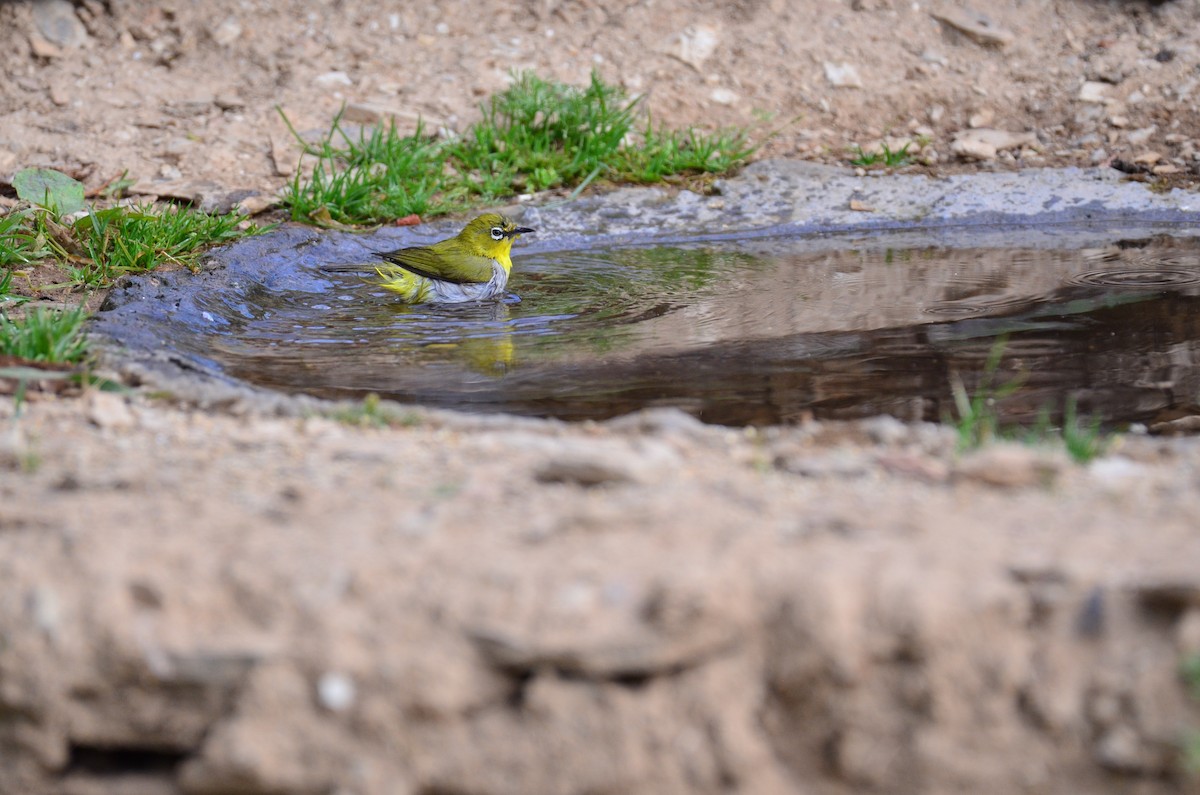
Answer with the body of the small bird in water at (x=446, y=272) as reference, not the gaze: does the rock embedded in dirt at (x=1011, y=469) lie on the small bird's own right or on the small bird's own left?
on the small bird's own right

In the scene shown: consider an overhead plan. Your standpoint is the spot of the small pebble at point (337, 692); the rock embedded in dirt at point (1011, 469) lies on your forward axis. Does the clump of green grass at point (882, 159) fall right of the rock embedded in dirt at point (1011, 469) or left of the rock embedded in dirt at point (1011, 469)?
left

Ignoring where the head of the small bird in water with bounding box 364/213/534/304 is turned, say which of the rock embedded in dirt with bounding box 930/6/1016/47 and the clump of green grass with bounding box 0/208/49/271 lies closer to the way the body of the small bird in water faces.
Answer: the rock embedded in dirt

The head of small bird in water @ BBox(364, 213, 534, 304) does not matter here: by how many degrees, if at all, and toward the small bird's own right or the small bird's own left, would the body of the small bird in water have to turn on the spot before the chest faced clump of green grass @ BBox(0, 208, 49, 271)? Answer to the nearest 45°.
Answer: approximately 180°

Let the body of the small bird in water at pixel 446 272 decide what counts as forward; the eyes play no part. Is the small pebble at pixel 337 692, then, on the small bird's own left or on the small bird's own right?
on the small bird's own right

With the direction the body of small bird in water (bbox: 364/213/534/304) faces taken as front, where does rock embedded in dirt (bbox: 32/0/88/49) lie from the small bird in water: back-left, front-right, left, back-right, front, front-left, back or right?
back-left

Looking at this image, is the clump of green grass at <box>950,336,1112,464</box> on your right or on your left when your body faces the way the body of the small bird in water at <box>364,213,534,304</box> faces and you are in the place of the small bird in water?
on your right

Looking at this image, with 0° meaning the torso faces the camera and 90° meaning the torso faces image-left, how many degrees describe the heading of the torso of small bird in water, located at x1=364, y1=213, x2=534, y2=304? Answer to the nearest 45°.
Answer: approximately 270°

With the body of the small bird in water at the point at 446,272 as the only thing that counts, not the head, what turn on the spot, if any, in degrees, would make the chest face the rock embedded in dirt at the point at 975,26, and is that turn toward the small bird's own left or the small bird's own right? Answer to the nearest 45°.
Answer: approximately 45° to the small bird's own left

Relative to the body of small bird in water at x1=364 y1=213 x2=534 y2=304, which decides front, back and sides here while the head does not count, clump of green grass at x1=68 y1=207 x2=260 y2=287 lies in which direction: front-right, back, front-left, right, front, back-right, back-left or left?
back

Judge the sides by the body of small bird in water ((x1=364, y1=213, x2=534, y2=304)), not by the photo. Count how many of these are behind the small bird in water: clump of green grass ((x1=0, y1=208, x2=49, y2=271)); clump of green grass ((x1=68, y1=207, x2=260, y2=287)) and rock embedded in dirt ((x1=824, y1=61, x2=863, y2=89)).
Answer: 2

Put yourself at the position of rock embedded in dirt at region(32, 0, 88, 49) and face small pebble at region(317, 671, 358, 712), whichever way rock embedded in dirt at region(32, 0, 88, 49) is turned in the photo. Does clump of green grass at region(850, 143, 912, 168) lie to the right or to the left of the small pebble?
left
